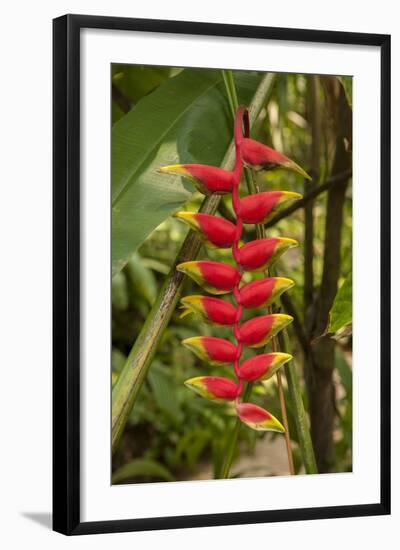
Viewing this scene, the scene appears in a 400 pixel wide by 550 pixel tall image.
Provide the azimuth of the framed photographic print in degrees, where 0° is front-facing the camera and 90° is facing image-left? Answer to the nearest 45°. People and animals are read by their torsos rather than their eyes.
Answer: approximately 315°
